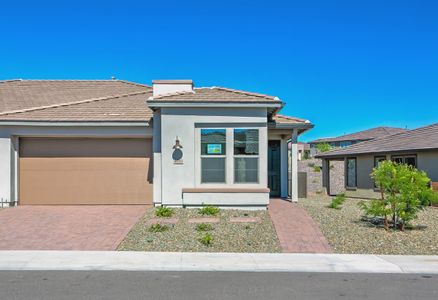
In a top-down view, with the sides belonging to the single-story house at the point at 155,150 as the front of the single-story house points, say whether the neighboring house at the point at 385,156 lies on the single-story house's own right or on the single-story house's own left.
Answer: on the single-story house's own left

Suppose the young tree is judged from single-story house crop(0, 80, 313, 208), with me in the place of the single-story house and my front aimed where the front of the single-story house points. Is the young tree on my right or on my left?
on my left

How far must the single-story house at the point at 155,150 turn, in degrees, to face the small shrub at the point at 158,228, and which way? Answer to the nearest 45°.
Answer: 0° — it already faces it

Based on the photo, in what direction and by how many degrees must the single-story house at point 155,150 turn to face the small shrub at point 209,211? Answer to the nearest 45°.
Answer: approximately 45° to its left

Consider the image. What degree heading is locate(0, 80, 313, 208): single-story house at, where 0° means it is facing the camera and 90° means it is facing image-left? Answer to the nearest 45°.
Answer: approximately 0°

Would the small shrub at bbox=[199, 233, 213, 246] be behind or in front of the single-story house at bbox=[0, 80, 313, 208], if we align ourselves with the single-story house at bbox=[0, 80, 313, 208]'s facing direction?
in front

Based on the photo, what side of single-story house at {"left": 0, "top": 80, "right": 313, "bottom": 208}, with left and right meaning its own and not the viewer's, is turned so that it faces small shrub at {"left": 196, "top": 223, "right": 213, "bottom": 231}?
front

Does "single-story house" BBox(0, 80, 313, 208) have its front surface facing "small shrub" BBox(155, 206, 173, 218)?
yes

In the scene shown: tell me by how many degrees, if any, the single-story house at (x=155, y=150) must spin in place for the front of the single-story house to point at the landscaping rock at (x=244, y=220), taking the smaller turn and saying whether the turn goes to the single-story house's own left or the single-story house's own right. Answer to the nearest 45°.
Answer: approximately 45° to the single-story house's own left
